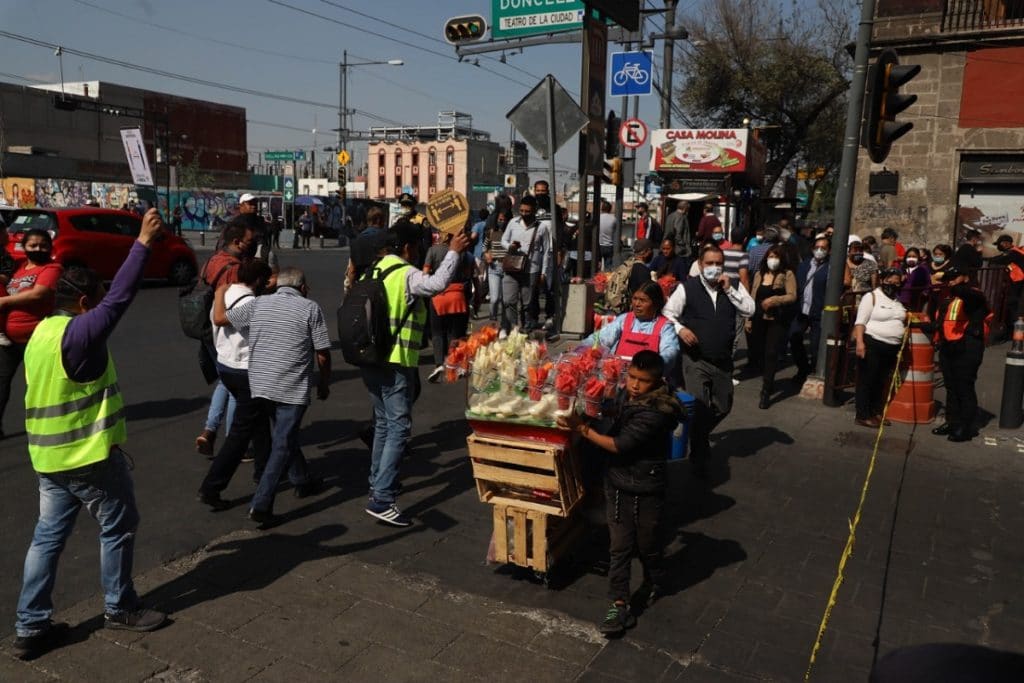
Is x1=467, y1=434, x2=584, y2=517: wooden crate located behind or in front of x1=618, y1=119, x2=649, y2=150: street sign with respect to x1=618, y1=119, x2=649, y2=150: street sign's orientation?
in front

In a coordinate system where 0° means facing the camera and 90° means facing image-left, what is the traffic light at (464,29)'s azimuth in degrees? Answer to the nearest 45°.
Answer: approximately 0°

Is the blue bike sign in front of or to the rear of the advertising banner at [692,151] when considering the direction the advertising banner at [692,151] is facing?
in front

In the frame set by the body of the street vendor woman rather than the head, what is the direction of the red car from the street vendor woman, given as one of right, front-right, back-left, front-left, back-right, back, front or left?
right

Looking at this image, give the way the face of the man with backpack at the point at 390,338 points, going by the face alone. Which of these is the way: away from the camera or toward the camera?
away from the camera
